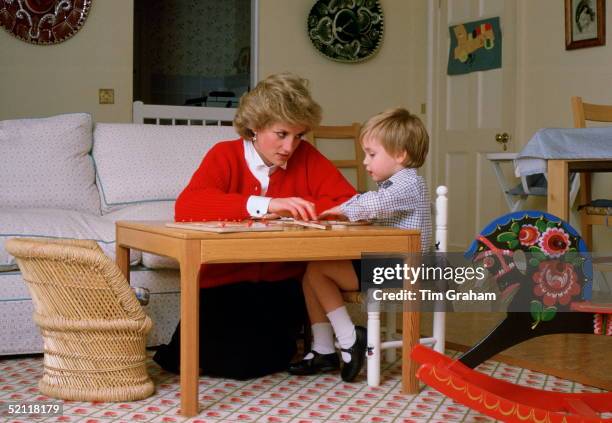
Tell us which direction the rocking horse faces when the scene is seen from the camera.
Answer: facing to the left of the viewer

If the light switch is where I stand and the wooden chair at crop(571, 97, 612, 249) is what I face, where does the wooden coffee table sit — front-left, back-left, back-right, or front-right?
front-right

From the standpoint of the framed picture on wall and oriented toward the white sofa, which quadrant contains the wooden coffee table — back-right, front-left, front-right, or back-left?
front-left

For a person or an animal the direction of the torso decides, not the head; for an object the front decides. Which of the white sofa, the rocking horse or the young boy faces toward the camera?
the white sofa

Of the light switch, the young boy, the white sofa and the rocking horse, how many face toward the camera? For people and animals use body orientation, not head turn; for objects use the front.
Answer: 2

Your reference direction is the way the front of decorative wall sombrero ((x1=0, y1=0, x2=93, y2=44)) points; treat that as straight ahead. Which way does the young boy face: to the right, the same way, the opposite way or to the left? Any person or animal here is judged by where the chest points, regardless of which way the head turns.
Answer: to the right

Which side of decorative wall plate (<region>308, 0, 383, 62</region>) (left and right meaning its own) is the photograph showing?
front

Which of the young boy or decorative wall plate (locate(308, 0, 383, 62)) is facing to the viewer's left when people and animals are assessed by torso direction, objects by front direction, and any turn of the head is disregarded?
the young boy

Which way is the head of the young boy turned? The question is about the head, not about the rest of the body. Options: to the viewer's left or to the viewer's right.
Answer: to the viewer's left

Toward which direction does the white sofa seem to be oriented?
toward the camera

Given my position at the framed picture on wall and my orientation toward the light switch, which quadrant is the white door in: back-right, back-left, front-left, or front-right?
front-right

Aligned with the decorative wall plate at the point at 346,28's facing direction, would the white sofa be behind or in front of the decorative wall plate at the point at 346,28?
in front

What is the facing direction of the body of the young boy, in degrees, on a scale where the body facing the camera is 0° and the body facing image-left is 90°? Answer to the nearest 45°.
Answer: approximately 90°

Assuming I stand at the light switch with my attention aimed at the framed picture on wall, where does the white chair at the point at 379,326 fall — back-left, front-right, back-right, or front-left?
front-right

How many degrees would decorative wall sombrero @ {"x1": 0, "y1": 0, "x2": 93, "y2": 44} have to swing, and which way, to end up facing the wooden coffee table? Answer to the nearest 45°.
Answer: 0° — it already faces it

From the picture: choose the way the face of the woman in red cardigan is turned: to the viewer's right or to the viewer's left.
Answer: to the viewer's right

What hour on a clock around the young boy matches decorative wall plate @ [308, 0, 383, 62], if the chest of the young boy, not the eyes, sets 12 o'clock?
The decorative wall plate is roughly at 3 o'clock from the young boy.
